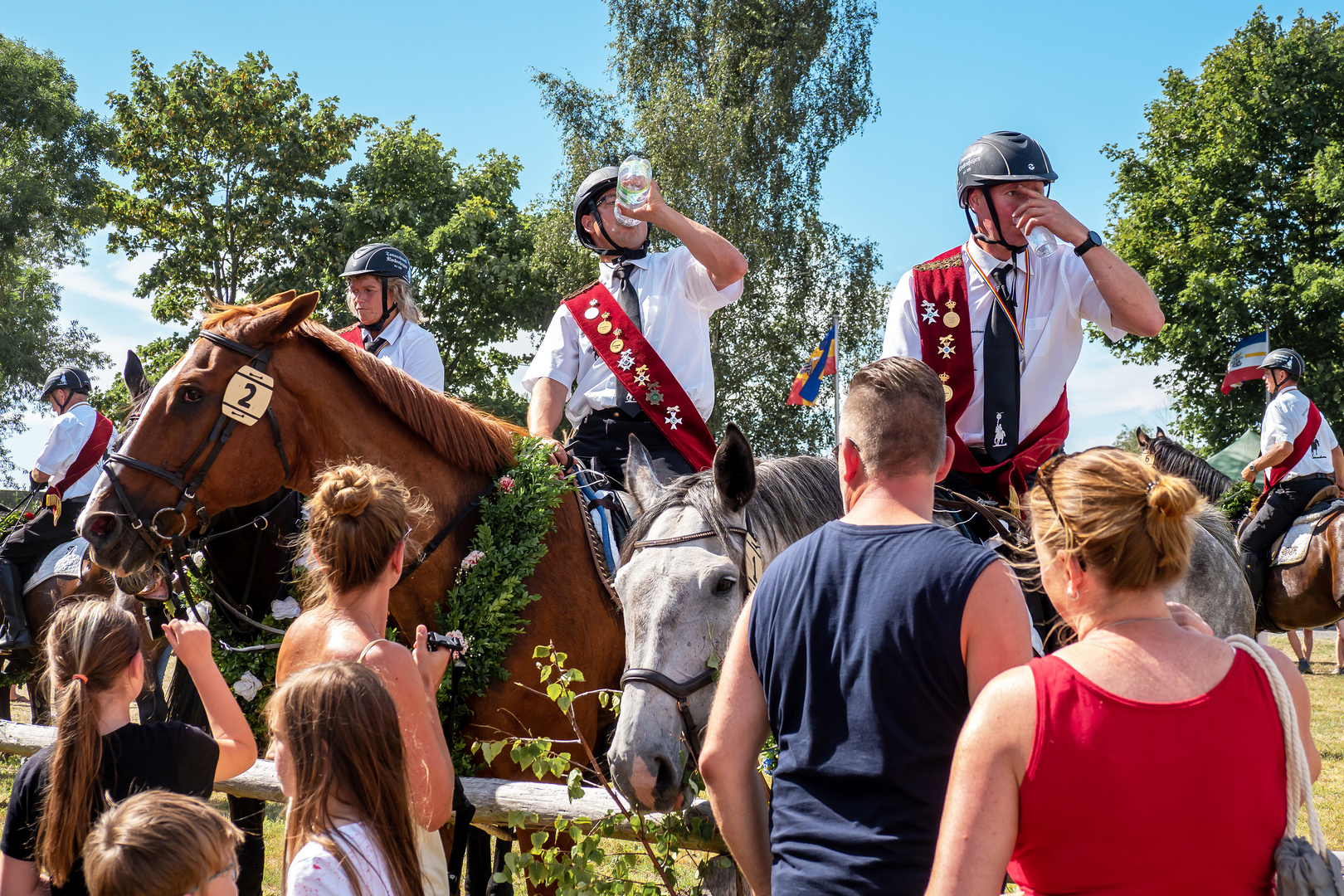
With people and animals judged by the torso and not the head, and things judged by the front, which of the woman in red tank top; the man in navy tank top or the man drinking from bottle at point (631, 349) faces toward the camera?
the man drinking from bottle

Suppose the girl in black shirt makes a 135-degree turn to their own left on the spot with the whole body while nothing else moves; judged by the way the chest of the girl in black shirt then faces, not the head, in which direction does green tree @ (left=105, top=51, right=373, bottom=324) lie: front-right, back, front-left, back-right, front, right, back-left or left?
right

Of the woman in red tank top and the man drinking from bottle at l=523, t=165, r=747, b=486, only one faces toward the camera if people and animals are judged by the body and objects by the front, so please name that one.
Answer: the man drinking from bottle

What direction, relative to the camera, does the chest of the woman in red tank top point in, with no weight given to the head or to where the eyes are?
away from the camera

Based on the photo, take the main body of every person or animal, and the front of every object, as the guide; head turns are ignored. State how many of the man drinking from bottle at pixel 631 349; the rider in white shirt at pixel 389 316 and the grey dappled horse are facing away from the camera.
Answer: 0

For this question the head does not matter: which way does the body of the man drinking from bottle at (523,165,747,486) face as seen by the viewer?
toward the camera

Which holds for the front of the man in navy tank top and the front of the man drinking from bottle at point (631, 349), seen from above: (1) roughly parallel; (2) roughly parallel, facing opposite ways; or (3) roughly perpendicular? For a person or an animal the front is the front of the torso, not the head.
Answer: roughly parallel, facing opposite ways

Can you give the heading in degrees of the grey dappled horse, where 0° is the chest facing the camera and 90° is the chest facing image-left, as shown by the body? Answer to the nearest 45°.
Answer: approximately 45°

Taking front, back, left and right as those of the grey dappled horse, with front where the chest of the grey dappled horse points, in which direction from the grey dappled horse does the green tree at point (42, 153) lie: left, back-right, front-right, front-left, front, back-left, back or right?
right

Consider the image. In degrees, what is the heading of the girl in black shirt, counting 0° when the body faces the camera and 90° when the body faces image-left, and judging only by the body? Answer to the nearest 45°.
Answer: approximately 225°

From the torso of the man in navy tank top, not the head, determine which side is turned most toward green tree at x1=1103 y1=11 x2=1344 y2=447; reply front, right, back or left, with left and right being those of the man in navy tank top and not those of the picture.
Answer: front

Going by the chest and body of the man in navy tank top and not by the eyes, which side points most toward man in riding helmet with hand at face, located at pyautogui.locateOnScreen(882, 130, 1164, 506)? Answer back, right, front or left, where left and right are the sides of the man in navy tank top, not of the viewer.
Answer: front

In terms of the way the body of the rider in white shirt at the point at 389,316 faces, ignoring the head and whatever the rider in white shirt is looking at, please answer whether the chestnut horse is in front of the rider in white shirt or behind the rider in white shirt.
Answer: in front

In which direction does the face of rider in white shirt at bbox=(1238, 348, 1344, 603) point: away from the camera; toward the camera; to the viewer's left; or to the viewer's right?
to the viewer's left

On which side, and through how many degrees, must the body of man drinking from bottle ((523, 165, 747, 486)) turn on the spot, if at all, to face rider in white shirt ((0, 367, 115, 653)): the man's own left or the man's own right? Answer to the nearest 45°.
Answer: approximately 135° to the man's own right

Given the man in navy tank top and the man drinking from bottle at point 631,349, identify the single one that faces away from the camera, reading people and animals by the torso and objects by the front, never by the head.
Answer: the man in navy tank top

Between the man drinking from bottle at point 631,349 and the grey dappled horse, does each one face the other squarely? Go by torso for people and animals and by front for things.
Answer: no

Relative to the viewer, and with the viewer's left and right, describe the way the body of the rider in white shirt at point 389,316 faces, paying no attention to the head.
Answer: facing the viewer and to the left of the viewer
